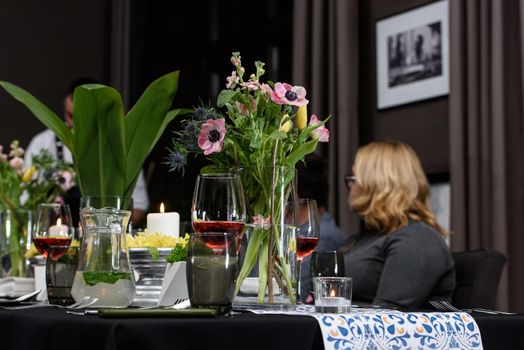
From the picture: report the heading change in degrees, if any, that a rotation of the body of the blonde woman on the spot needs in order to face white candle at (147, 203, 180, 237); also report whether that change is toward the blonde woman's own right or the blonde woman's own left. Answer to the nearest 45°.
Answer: approximately 45° to the blonde woman's own left

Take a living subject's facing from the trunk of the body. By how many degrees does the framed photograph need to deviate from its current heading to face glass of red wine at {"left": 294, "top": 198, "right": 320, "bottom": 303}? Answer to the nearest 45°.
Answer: approximately 45° to its left

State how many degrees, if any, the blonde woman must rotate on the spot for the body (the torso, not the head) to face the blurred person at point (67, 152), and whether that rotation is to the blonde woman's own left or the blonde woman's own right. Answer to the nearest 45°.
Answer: approximately 45° to the blonde woman's own right

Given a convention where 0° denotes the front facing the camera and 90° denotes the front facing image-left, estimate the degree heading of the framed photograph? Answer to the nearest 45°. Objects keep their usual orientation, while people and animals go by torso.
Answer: approximately 45°

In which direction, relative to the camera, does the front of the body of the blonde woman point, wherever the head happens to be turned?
to the viewer's left

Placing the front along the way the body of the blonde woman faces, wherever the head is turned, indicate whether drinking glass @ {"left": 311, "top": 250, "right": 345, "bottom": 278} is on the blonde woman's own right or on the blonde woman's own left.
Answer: on the blonde woman's own left

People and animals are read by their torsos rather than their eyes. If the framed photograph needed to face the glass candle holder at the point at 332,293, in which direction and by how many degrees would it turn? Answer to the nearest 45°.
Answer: approximately 45° to its left

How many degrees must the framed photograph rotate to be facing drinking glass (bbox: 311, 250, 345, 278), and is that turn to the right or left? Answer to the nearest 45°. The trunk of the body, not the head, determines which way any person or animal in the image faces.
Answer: approximately 45° to its left
